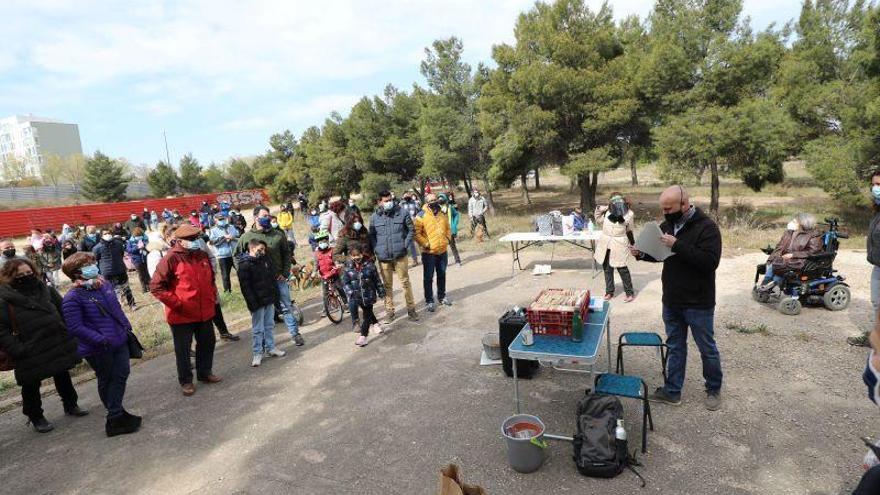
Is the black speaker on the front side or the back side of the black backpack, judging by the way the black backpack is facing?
on the back side

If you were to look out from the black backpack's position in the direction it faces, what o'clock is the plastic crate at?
The plastic crate is roughly at 5 o'clock from the black backpack.

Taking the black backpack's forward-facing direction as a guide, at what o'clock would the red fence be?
The red fence is roughly at 4 o'clock from the black backpack.

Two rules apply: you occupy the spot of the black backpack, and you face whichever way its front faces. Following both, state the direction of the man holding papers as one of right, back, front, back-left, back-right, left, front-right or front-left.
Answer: back-left

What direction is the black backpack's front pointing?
toward the camera

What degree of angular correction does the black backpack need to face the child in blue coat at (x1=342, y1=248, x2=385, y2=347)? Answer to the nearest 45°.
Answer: approximately 135° to its right

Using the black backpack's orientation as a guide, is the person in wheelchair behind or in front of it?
behind
